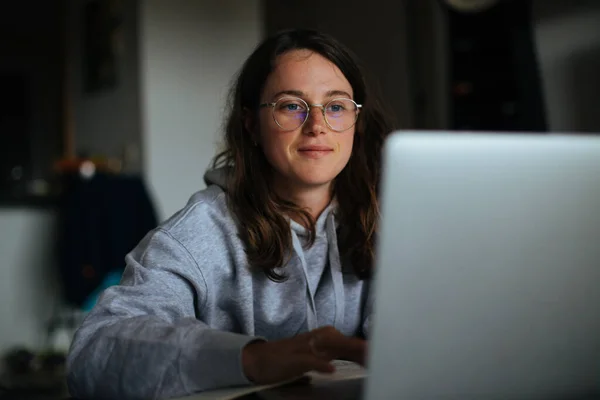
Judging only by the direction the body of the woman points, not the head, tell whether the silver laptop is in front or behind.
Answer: in front

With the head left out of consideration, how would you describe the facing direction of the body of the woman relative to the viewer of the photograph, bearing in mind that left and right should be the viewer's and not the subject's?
facing the viewer and to the right of the viewer
